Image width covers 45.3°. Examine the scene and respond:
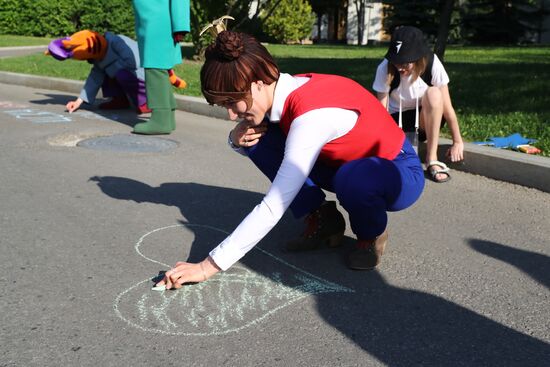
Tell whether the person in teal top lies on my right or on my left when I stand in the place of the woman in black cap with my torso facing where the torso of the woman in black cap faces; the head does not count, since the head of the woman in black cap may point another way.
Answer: on my right

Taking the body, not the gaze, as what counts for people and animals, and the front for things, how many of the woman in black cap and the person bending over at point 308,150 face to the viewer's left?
1

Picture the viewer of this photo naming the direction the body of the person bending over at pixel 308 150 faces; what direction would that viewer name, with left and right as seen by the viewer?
facing to the left of the viewer

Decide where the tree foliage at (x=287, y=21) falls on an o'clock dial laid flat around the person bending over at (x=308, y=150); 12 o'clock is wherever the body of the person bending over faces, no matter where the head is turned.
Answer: The tree foliage is roughly at 3 o'clock from the person bending over.

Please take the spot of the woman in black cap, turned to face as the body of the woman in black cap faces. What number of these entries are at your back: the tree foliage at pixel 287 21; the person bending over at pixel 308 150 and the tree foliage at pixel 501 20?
2

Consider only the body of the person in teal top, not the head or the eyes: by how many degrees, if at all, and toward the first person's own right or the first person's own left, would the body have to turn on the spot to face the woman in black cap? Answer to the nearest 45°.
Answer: approximately 135° to the first person's own left

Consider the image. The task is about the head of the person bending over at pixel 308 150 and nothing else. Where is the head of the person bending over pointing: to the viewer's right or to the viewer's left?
to the viewer's left

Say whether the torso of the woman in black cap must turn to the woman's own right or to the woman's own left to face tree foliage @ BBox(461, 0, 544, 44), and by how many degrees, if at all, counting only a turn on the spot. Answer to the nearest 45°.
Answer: approximately 180°

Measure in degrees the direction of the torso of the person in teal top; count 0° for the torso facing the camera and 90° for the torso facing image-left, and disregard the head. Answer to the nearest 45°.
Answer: approximately 90°

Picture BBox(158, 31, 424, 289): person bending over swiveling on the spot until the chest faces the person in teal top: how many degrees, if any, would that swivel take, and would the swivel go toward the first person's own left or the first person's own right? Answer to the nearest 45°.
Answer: approximately 90° to the first person's own right
